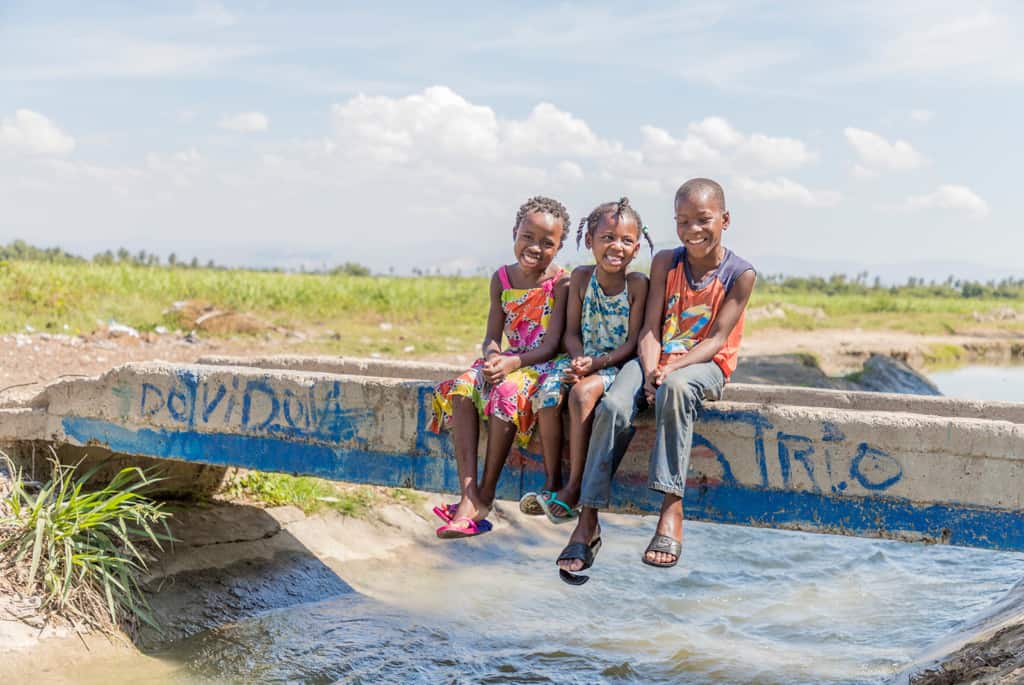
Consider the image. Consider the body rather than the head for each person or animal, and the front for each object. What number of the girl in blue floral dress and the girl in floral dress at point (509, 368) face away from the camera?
0

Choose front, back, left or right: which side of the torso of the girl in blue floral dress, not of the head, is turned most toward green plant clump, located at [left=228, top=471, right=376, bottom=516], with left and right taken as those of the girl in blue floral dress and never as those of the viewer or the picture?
right

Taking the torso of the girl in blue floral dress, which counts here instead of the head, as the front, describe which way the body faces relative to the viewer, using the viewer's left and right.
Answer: facing the viewer and to the left of the viewer

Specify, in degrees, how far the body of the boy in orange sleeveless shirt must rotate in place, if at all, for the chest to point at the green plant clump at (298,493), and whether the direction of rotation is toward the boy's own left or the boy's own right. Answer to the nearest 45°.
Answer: approximately 90° to the boy's own right

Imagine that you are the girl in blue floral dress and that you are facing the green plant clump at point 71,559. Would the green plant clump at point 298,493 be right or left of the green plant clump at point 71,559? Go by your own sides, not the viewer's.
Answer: right

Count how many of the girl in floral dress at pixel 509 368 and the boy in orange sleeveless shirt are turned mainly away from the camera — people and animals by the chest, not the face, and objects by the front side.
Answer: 0
